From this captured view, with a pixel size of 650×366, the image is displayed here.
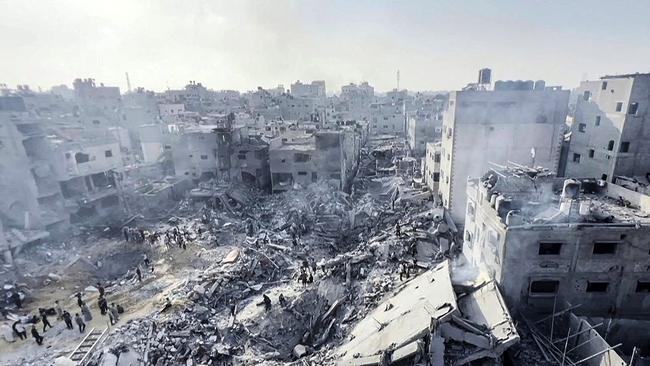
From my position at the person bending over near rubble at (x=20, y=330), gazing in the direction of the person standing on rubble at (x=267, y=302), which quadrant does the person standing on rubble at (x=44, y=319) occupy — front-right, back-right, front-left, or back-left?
front-left

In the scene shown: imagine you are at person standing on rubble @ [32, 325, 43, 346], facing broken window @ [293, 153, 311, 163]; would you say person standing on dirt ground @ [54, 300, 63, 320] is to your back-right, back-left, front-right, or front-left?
front-left

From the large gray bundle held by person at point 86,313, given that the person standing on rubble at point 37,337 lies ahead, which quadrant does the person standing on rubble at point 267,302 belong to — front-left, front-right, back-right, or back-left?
back-left
